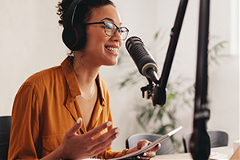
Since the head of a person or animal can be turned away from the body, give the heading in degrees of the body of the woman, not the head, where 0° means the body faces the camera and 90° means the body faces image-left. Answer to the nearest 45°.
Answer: approximately 315°

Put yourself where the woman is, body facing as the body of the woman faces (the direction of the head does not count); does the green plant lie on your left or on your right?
on your left
